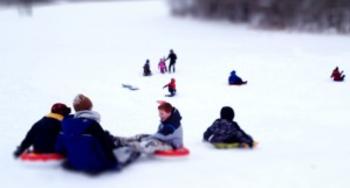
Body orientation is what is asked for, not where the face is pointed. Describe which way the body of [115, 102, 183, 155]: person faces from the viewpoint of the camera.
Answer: to the viewer's left

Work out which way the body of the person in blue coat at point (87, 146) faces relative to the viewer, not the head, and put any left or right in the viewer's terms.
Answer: facing away from the viewer and to the right of the viewer

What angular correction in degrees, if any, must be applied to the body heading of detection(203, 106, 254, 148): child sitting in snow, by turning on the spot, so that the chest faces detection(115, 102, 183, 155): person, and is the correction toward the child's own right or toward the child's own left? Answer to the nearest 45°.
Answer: approximately 135° to the child's own left

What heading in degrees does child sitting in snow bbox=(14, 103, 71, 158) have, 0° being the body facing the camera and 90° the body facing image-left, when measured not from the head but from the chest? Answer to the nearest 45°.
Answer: approximately 225°

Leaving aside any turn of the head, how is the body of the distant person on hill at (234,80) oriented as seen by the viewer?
to the viewer's right

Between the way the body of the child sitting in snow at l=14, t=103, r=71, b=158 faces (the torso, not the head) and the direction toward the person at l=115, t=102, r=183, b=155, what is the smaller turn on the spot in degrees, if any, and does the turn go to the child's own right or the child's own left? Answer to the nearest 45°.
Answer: approximately 45° to the child's own right

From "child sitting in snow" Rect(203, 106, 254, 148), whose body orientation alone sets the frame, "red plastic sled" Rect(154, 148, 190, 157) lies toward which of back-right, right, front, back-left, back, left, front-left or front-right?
back-left

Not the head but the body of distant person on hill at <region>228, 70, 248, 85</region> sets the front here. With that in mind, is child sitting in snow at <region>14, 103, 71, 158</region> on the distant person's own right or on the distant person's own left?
on the distant person's own right

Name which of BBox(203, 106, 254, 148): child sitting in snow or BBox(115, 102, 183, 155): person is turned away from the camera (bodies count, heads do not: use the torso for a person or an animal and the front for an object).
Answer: the child sitting in snow

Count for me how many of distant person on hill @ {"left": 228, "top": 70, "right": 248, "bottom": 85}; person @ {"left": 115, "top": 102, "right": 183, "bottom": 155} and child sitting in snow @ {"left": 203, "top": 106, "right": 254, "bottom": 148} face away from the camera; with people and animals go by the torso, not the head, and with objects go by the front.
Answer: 1

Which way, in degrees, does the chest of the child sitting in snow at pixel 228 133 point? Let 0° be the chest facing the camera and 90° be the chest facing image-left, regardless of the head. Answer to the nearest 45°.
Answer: approximately 180°

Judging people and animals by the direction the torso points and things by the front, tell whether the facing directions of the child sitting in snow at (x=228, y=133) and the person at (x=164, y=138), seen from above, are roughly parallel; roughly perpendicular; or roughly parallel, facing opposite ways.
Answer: roughly perpendicular

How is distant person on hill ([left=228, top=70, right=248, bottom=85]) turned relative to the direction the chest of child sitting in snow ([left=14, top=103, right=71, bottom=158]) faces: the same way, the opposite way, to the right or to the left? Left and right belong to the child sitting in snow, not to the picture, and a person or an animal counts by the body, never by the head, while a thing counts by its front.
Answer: to the right
